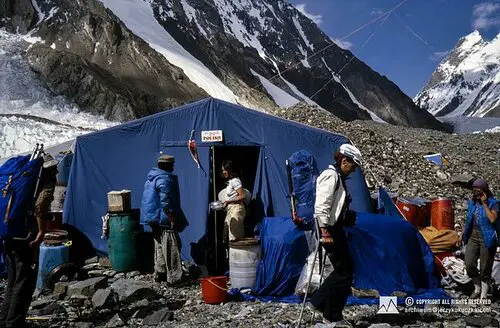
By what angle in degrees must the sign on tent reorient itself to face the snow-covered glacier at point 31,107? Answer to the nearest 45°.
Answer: approximately 135° to its right

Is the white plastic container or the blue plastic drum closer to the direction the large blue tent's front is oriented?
the white plastic container

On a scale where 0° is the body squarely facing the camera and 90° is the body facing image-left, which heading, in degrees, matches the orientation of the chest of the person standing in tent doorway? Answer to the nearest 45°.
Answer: approximately 90°

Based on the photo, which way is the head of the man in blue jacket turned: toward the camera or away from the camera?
away from the camera

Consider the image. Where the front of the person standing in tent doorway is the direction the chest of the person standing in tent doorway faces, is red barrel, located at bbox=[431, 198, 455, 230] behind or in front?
behind

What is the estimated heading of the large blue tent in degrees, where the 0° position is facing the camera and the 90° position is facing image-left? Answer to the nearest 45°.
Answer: approximately 0°
